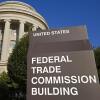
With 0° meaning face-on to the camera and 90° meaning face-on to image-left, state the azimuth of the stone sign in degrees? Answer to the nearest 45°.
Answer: approximately 0°
